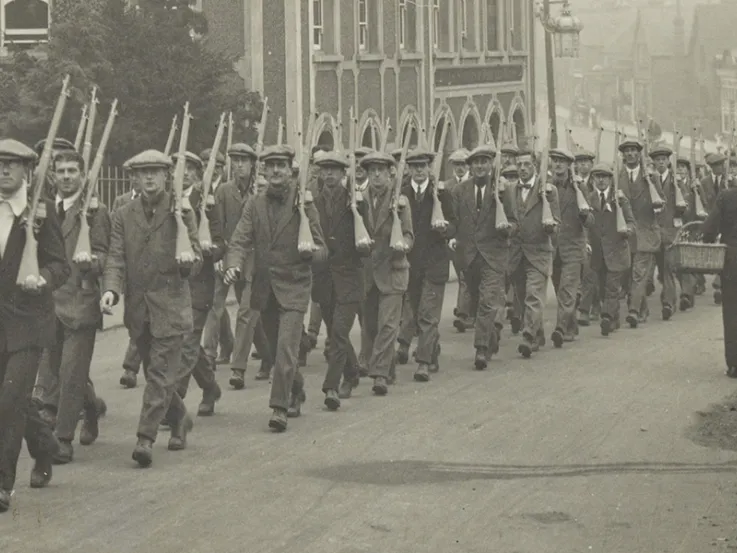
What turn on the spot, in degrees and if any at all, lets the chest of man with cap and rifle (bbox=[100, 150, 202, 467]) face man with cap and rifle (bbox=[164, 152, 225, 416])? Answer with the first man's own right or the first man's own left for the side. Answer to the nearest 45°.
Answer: approximately 180°

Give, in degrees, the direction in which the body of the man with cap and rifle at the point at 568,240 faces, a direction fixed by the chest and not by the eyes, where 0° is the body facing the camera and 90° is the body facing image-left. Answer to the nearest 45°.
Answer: approximately 45°

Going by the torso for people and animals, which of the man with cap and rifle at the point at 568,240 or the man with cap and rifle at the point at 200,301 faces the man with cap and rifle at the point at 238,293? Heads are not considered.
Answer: the man with cap and rifle at the point at 568,240

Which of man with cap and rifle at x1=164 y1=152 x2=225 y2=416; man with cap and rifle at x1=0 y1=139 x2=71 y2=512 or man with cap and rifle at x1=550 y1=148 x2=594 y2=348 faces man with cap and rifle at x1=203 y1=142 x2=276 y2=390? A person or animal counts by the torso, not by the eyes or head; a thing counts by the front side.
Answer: man with cap and rifle at x1=550 y1=148 x2=594 y2=348

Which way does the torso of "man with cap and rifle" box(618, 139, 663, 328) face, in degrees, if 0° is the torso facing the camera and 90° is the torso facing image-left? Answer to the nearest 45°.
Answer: approximately 0°
